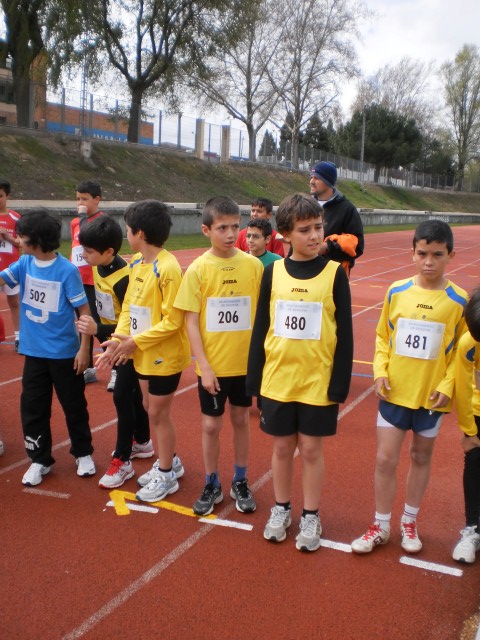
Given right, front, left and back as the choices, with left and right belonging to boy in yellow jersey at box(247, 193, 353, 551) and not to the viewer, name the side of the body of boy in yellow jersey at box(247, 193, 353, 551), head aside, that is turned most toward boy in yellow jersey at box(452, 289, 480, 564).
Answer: left

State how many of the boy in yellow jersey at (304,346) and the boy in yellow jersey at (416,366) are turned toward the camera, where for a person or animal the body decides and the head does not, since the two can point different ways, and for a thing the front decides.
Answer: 2

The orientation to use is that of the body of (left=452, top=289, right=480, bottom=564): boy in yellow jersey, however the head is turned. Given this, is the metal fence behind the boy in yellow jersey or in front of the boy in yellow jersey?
behind

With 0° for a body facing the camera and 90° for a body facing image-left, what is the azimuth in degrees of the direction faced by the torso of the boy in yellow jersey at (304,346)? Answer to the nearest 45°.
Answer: approximately 0°

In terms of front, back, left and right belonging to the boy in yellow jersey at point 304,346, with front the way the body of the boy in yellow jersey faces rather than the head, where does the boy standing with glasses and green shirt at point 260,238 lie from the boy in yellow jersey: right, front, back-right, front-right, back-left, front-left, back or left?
back
